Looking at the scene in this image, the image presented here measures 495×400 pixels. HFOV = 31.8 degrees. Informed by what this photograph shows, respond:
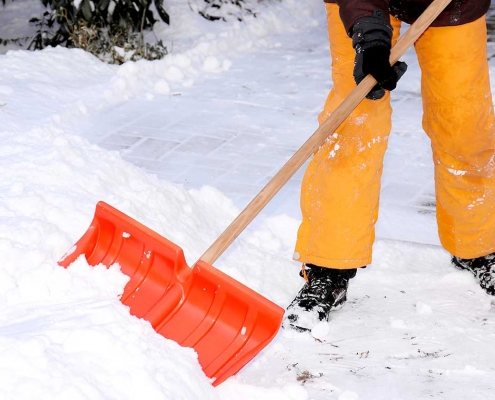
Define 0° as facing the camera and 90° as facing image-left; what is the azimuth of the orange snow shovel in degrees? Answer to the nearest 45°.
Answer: approximately 45°

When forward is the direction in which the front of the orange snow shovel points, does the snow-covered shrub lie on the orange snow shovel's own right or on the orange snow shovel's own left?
on the orange snow shovel's own right
